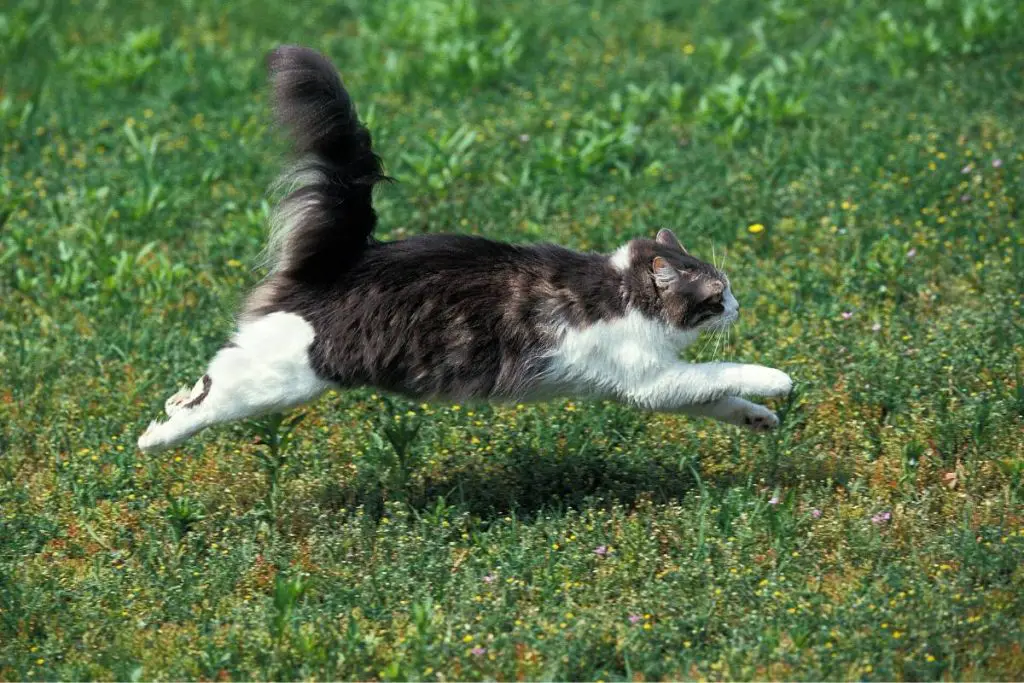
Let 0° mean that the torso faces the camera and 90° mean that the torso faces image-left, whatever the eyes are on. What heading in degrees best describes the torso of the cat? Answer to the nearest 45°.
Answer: approximately 270°
